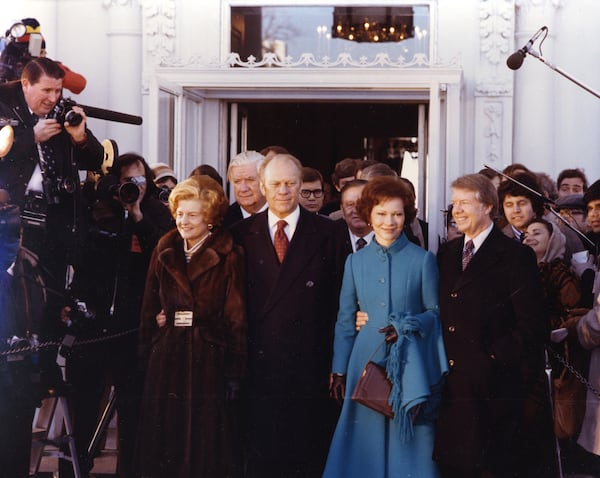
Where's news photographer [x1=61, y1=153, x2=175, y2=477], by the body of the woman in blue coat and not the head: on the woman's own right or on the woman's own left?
on the woman's own right

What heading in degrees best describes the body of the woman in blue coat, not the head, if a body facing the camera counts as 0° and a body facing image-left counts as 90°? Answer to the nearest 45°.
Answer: approximately 0°

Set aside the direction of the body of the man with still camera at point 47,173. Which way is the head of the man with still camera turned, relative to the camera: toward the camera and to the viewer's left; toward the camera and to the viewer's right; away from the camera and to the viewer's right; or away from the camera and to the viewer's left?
toward the camera and to the viewer's right

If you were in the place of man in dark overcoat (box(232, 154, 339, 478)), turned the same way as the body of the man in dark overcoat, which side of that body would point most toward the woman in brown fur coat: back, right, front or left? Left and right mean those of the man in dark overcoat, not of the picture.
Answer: right

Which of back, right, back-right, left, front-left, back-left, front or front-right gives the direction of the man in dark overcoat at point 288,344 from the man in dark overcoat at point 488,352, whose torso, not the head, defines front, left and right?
front-right

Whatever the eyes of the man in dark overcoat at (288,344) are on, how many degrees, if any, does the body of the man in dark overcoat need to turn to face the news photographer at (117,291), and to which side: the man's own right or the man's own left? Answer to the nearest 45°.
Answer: approximately 135° to the man's own right

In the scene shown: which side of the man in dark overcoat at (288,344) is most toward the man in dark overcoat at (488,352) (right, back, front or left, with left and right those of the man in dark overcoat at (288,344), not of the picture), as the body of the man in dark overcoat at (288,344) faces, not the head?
left
